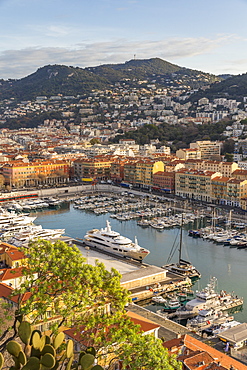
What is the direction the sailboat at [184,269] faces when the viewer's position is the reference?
facing away from the viewer and to the left of the viewer

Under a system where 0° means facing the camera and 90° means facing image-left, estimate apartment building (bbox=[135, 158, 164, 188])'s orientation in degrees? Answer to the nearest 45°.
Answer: approximately 45°

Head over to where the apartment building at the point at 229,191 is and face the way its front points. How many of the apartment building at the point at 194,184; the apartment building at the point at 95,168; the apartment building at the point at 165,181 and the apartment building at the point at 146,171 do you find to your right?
4

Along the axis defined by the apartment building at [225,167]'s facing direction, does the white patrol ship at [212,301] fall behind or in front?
in front

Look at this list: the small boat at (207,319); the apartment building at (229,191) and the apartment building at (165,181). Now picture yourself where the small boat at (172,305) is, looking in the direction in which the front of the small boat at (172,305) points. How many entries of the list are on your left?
2

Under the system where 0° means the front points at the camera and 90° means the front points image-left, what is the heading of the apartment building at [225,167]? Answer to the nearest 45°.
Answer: approximately 45°

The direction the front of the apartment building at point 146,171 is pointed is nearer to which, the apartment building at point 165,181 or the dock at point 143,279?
the dock

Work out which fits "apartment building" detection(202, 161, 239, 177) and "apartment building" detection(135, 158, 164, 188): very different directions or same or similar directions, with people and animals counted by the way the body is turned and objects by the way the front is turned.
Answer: same or similar directions

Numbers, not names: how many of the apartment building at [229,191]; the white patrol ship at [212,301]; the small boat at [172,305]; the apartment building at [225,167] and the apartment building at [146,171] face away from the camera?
0

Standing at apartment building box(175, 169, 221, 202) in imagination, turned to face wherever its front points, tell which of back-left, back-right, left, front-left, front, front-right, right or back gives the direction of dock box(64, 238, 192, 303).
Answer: front-left

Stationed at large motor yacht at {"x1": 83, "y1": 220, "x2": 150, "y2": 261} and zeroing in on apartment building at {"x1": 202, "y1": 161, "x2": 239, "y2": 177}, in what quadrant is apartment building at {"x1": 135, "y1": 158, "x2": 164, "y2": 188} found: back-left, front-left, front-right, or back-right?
front-left

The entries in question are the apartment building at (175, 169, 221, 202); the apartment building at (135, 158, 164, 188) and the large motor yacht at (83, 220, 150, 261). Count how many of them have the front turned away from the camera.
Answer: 0

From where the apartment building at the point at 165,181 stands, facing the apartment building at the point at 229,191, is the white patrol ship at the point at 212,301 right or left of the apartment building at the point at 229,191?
right
